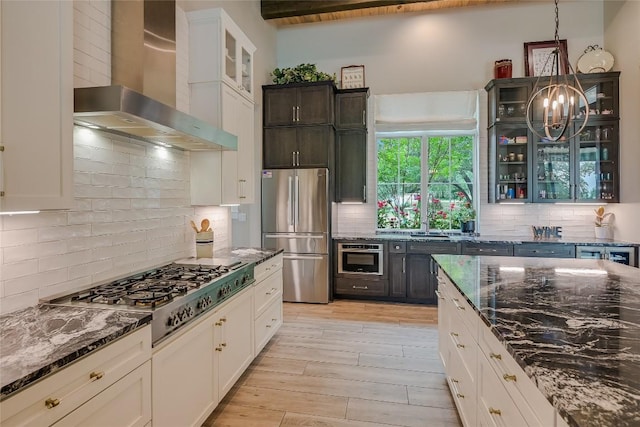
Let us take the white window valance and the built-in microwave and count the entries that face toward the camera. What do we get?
2

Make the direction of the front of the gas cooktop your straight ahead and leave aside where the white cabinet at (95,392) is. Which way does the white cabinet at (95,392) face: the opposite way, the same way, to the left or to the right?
the same way

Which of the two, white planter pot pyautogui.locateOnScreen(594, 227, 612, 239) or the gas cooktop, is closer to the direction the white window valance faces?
the gas cooktop

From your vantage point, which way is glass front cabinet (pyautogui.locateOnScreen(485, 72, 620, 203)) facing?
toward the camera

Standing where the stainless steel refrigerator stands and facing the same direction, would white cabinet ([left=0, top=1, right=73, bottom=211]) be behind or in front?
in front

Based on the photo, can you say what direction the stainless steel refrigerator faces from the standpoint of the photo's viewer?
facing the viewer

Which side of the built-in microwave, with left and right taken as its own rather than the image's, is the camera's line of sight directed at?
front

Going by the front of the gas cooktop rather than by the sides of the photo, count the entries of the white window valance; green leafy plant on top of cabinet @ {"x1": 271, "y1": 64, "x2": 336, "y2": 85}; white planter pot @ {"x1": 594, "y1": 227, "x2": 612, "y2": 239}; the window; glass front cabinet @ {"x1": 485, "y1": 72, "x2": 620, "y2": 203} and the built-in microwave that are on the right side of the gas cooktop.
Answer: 0

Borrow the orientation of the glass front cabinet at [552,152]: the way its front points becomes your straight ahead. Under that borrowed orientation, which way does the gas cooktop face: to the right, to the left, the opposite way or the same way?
to the left

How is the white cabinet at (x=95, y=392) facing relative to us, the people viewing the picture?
facing the viewer and to the right of the viewer

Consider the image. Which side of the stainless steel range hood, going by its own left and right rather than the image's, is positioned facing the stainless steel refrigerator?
left

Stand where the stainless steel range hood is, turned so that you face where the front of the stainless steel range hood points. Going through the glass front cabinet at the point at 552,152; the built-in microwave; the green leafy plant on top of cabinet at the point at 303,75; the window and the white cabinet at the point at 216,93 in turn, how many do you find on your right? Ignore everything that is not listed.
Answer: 0

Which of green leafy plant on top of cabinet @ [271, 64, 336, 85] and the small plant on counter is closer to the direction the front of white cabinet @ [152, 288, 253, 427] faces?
the small plant on counter

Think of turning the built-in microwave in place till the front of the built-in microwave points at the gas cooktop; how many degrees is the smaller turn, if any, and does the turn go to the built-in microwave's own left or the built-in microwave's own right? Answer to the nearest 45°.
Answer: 0° — it already faces it

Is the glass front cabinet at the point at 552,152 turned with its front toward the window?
no
